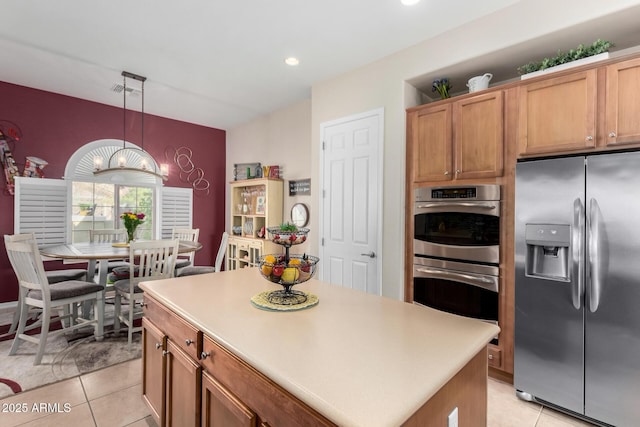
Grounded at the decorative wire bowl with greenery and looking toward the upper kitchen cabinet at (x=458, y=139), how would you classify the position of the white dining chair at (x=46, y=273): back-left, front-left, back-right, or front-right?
back-left

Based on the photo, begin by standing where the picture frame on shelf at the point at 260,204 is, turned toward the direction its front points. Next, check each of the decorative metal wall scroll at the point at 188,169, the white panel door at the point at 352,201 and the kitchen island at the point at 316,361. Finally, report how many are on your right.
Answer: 1

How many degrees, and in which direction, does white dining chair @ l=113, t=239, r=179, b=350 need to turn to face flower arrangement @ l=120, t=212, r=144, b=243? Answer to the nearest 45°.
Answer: approximately 45° to its right

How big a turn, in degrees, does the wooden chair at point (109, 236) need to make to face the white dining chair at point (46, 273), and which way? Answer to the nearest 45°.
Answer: approximately 45° to its right

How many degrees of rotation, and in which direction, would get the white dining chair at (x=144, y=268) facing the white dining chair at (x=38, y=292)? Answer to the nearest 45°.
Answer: approximately 45° to its left

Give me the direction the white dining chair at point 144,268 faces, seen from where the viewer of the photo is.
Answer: facing away from the viewer and to the left of the viewer

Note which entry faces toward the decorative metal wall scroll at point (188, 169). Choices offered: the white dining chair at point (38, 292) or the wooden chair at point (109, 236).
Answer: the white dining chair

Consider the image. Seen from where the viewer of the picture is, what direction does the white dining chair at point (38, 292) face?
facing away from the viewer and to the right of the viewer

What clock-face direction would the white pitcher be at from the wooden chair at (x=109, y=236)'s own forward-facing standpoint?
The white pitcher is roughly at 11 o'clock from the wooden chair.

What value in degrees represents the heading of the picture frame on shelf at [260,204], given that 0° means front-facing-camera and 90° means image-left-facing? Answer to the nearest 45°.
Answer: approximately 45°

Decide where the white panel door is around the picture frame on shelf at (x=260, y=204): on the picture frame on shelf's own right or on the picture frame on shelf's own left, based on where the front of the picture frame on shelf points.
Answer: on the picture frame on shelf's own left
